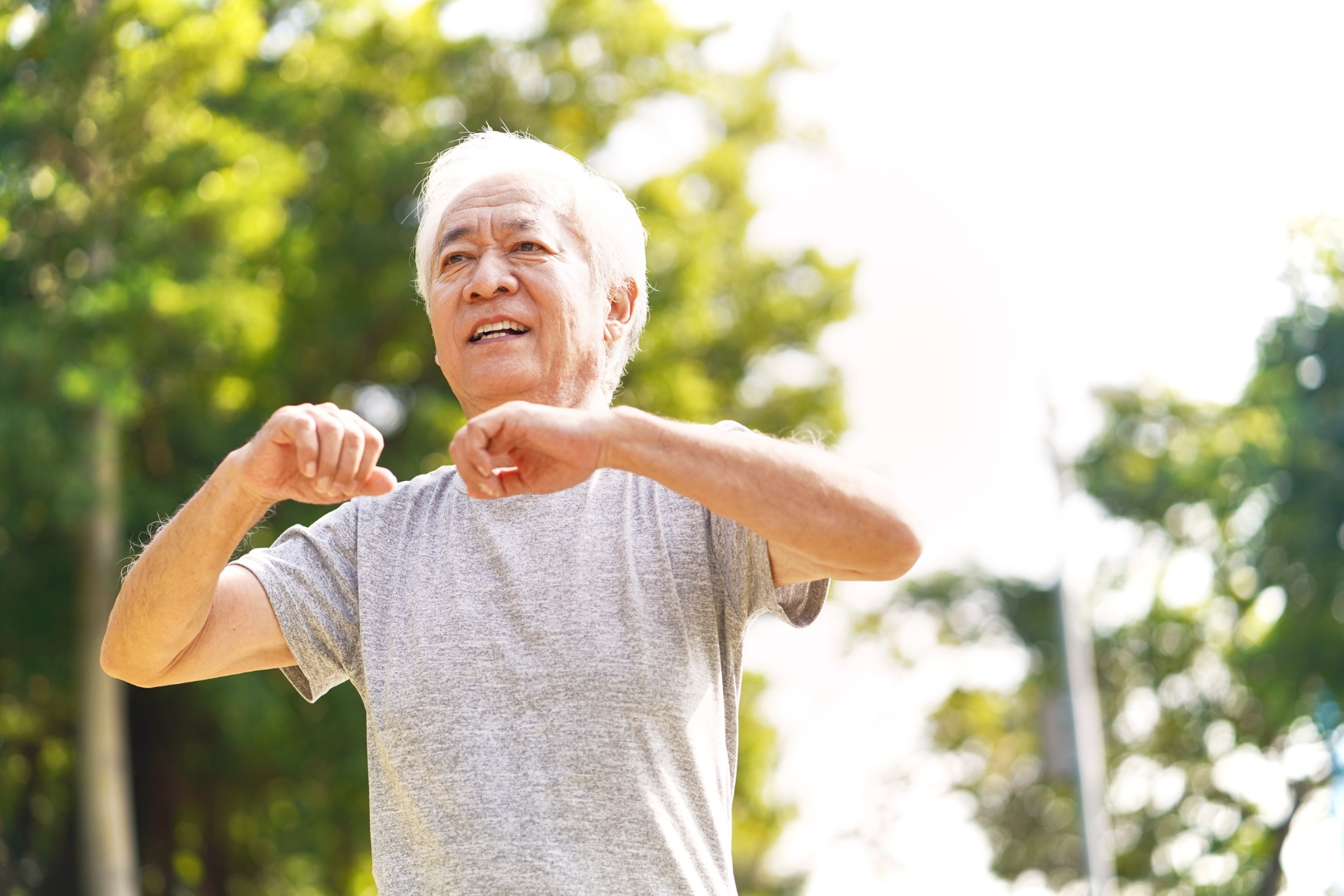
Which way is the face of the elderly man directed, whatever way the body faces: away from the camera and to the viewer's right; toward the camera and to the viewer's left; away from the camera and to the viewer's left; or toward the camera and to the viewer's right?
toward the camera and to the viewer's left

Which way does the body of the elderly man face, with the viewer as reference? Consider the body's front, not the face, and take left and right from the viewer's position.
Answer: facing the viewer

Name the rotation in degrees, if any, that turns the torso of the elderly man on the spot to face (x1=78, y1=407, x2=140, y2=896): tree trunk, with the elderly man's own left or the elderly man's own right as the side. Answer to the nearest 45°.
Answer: approximately 180°
